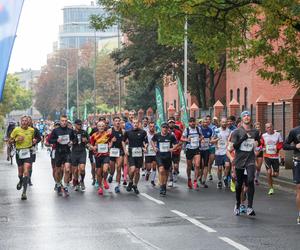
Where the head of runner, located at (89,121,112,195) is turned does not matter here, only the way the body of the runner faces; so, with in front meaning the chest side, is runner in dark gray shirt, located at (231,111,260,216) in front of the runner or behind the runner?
in front

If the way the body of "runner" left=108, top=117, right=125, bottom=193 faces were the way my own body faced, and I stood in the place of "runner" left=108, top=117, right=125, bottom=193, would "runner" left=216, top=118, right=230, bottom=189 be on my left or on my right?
on my left

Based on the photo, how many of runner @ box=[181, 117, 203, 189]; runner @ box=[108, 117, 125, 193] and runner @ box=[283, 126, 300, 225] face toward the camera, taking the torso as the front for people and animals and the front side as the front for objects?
3

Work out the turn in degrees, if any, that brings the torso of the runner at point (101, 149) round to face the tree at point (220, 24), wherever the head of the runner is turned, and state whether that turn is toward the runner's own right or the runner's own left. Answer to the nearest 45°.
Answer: approximately 135° to the runner's own left

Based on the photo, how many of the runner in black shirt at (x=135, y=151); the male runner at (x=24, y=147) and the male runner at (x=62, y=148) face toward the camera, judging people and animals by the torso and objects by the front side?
3

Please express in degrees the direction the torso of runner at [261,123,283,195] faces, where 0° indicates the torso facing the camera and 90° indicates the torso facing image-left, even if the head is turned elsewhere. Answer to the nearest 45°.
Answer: approximately 0°

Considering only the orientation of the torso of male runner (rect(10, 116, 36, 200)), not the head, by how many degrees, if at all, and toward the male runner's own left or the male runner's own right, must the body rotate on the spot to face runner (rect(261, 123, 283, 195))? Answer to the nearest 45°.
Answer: approximately 90° to the male runner's own left

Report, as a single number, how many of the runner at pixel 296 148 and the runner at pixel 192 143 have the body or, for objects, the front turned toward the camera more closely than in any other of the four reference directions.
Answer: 2
